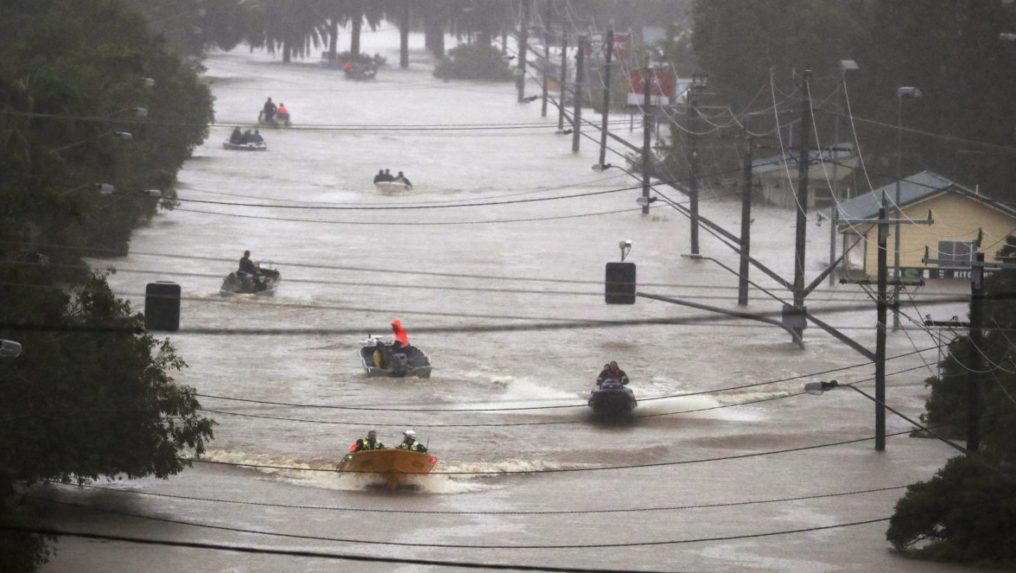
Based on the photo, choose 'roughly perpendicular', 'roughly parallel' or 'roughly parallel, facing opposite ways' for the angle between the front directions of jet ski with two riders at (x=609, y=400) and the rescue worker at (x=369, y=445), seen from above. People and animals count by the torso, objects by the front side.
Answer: roughly parallel

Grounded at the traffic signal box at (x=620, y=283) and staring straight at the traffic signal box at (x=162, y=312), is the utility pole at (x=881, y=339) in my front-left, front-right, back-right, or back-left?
back-left

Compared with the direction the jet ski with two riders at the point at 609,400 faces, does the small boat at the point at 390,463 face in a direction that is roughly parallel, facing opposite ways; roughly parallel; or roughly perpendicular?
roughly parallel

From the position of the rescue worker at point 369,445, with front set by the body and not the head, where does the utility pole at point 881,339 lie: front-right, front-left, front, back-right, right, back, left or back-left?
left

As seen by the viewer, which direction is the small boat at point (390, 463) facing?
toward the camera

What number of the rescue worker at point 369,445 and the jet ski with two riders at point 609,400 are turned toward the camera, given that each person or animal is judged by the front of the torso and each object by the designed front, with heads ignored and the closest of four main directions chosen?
2

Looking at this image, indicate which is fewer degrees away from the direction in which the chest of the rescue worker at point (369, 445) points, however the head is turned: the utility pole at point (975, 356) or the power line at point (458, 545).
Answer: the power line

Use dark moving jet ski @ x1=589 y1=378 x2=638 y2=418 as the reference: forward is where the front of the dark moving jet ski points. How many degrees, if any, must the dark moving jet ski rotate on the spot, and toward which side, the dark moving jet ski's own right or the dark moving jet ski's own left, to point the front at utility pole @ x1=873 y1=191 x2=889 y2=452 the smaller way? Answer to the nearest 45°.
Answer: approximately 45° to the dark moving jet ski's own left

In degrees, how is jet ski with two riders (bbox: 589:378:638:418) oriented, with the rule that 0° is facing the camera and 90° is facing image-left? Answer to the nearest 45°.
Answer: approximately 0°

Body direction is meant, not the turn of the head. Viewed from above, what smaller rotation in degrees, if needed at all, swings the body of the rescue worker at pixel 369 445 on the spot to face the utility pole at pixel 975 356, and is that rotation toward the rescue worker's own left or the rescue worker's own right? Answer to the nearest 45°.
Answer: approximately 45° to the rescue worker's own left

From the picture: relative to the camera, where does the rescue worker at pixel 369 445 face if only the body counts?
toward the camera

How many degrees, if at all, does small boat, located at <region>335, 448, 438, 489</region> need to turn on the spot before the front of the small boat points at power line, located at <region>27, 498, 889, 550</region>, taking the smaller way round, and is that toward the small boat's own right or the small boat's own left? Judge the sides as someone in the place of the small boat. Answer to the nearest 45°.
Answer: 0° — it already faces it

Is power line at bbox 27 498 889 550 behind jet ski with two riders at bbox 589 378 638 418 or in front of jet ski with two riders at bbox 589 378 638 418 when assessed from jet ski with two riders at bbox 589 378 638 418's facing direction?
in front

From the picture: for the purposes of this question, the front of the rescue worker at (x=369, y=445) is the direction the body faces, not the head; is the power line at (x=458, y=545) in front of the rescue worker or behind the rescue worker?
in front
